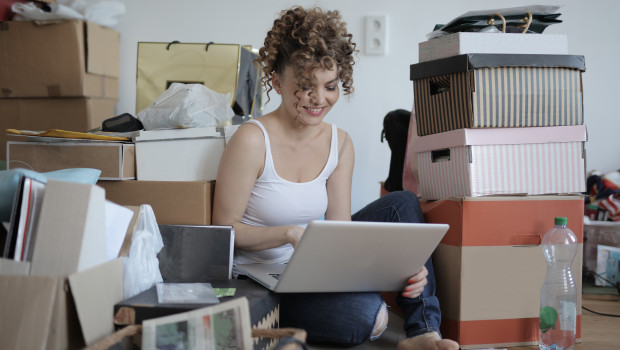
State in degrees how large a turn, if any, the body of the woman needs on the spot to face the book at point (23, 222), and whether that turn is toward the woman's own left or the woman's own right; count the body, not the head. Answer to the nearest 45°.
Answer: approximately 90° to the woman's own right

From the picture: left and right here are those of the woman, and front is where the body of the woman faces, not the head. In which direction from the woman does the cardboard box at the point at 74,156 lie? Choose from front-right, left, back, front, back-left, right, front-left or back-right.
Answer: back-right

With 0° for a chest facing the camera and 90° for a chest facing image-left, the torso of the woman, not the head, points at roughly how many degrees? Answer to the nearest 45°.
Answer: approximately 315°

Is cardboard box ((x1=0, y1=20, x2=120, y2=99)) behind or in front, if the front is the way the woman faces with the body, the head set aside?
behind

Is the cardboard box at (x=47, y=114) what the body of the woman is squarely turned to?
no

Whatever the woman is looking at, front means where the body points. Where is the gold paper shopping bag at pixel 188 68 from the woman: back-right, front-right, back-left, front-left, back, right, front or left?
back

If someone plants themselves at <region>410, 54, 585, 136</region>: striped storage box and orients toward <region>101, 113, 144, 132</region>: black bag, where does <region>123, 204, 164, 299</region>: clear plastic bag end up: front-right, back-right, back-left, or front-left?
front-left

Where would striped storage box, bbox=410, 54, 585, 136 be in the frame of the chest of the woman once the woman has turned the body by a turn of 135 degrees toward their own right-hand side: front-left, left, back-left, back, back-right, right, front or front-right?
back

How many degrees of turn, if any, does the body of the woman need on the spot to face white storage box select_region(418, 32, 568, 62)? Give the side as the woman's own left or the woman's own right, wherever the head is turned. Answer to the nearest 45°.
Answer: approximately 45° to the woman's own left

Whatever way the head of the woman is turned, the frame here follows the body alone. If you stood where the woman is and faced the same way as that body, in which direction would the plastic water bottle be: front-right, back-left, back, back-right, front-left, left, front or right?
front-left

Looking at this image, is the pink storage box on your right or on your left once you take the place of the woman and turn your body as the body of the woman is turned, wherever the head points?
on your left

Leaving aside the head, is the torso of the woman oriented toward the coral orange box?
no

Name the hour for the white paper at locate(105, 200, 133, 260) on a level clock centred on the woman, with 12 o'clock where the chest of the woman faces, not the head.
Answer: The white paper is roughly at 3 o'clock from the woman.
